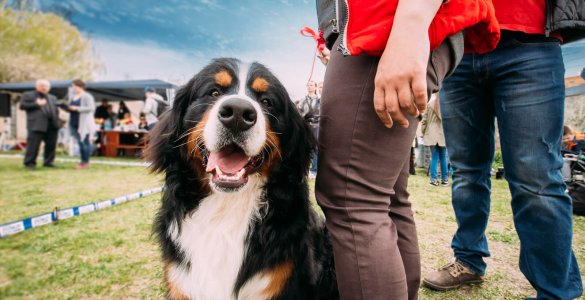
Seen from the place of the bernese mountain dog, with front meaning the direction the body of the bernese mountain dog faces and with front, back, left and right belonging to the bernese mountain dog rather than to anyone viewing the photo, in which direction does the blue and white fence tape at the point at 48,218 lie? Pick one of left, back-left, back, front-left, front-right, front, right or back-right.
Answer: back-right

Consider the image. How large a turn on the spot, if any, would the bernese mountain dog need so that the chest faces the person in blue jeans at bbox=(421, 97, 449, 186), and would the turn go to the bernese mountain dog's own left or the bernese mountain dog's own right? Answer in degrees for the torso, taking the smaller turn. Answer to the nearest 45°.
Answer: approximately 135° to the bernese mountain dog's own left

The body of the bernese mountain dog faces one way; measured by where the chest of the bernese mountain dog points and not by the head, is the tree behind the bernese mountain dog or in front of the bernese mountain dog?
behind

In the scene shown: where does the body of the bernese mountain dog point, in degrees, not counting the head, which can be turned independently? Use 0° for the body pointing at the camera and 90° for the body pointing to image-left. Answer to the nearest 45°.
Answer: approximately 0°

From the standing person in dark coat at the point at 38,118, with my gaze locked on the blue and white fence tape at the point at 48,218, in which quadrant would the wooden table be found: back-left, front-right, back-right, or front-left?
back-left

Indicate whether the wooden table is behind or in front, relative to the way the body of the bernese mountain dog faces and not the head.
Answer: behind

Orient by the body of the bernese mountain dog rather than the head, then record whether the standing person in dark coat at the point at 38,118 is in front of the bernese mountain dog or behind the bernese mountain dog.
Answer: behind
